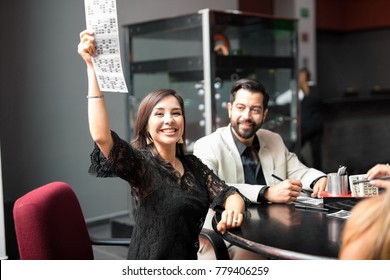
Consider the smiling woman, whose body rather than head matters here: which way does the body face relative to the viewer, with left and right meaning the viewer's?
facing the viewer and to the right of the viewer
